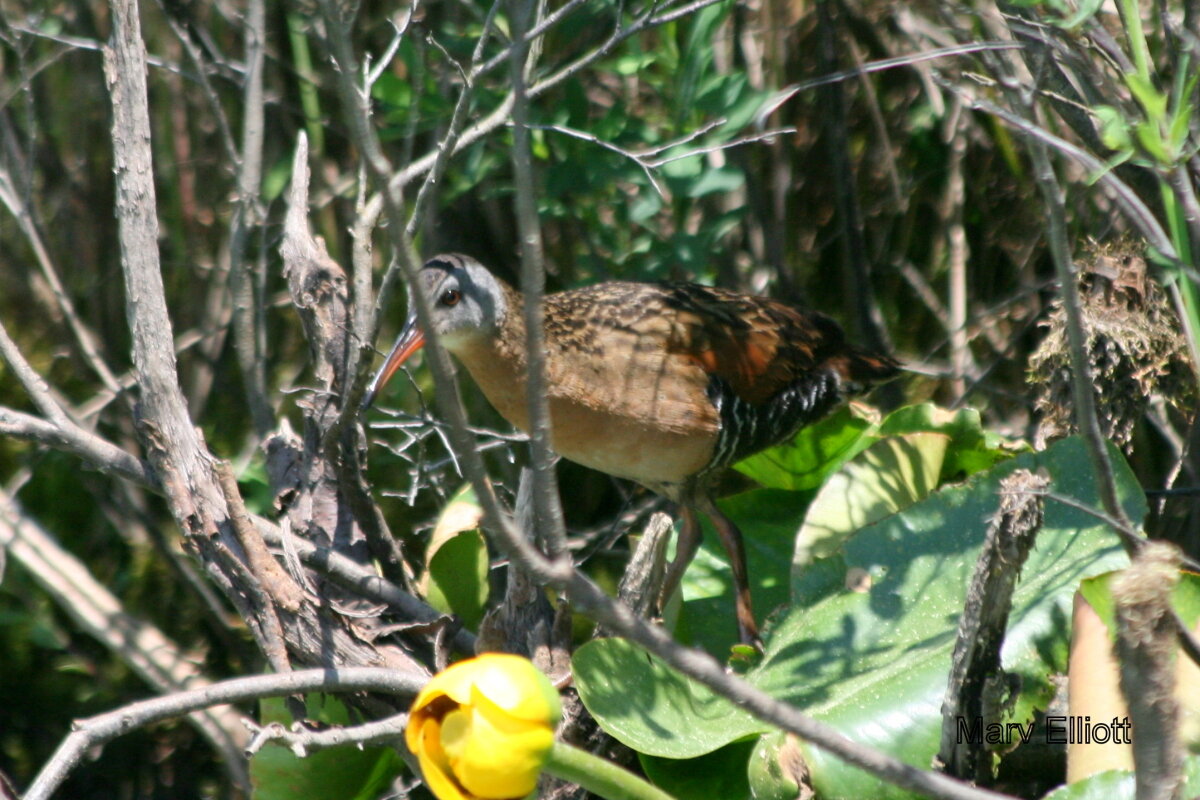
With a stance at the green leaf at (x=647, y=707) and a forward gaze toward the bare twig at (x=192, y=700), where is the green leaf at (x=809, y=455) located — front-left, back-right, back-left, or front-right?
back-right

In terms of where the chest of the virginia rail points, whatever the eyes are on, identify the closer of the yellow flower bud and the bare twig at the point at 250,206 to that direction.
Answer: the bare twig

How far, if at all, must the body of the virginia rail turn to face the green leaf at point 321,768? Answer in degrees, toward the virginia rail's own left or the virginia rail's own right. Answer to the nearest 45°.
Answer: approximately 45° to the virginia rail's own left

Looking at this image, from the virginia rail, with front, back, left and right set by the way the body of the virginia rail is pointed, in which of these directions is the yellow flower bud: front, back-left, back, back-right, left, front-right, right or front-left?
left

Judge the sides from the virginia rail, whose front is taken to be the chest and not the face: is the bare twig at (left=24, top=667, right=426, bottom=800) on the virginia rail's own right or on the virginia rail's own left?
on the virginia rail's own left

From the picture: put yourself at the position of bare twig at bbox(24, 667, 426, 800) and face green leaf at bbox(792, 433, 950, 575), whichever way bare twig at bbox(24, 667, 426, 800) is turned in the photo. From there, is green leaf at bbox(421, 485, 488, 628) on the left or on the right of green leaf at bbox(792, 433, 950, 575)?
left

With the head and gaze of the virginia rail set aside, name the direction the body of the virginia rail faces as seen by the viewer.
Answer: to the viewer's left

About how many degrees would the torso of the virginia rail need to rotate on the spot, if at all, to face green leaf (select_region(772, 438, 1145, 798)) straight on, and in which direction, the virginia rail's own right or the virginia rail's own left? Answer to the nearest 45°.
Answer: approximately 135° to the virginia rail's own left

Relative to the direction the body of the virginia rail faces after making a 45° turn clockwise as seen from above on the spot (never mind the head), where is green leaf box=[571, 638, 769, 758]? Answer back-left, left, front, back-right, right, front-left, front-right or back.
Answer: back-left

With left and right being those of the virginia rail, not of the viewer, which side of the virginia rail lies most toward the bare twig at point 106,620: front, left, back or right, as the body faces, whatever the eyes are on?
front

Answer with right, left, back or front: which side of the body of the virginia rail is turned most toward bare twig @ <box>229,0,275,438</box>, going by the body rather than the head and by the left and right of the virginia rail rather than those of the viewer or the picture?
front
